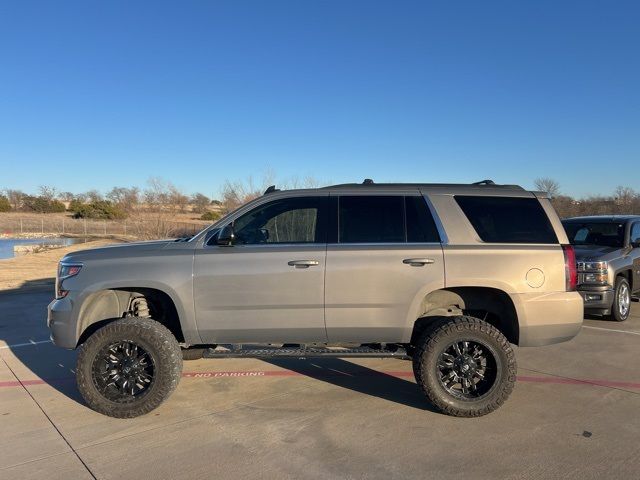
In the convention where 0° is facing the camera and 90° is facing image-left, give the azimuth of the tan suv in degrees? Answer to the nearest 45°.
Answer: approximately 90°

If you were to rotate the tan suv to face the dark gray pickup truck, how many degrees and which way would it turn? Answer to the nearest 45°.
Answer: approximately 135° to its right

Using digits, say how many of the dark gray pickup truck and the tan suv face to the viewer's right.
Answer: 0

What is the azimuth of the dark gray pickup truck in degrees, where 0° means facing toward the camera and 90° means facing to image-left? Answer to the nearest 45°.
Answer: approximately 45°

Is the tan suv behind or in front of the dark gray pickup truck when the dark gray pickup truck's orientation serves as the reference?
in front
